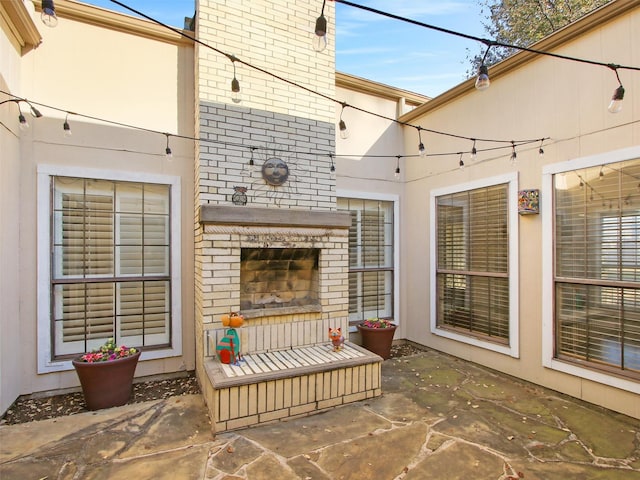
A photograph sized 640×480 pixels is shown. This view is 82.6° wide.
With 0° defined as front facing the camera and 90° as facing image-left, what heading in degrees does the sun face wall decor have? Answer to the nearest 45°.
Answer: approximately 0°

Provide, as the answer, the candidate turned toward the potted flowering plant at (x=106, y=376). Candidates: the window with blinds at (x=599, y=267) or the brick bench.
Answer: the window with blinds

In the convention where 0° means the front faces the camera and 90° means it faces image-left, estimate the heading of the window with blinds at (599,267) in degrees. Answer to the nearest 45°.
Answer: approximately 45°

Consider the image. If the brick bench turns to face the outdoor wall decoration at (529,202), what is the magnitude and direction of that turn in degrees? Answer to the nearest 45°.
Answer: approximately 45° to its left

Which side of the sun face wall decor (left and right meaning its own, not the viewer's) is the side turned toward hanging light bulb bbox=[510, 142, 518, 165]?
left

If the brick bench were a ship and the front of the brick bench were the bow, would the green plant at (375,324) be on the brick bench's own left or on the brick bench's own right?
on the brick bench's own left

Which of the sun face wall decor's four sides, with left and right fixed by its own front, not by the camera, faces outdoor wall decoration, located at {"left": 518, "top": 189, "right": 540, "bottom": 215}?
left
